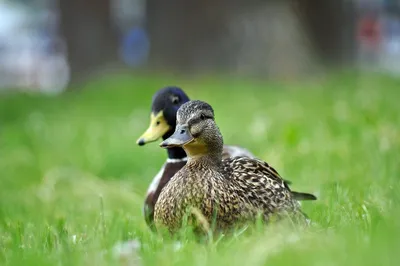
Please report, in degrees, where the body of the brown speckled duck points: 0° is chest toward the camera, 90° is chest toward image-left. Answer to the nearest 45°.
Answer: approximately 45°

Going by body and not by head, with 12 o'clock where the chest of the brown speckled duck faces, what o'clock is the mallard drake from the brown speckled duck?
The mallard drake is roughly at 4 o'clock from the brown speckled duck.
